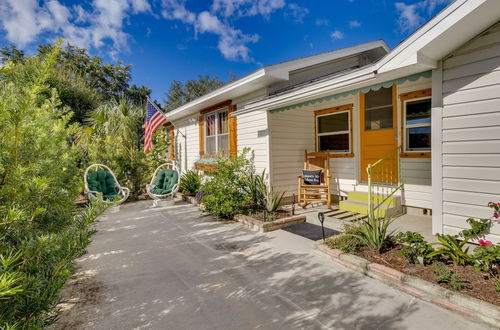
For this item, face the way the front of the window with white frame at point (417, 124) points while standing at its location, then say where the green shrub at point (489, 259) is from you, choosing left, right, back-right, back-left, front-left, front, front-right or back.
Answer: front-left

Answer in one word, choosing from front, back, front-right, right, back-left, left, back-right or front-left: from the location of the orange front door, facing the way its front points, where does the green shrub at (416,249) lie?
front-left

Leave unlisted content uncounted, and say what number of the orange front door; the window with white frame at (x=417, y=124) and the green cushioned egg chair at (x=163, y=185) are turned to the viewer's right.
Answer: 0

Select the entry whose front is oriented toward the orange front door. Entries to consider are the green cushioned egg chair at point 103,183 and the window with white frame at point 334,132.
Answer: the green cushioned egg chair

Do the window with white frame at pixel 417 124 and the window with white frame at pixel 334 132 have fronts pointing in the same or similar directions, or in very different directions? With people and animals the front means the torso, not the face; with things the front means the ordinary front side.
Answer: same or similar directions

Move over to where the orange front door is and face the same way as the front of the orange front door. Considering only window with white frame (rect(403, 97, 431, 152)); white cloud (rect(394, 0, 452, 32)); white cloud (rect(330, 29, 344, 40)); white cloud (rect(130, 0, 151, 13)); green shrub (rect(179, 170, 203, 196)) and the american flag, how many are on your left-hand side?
1

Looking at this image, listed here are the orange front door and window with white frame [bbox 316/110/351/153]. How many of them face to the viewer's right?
0

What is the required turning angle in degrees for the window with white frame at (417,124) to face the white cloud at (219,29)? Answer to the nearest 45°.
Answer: approximately 90° to its right

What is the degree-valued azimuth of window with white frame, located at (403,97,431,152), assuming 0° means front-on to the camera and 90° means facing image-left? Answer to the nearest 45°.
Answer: approximately 45°

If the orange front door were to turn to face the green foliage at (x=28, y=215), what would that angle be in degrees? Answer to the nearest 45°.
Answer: approximately 45° to its left

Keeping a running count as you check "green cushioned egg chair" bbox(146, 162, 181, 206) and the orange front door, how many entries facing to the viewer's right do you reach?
0

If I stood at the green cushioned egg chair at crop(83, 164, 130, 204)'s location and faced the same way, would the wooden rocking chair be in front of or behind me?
in front

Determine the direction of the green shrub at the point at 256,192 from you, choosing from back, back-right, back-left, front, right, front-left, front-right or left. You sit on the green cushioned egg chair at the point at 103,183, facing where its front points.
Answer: front

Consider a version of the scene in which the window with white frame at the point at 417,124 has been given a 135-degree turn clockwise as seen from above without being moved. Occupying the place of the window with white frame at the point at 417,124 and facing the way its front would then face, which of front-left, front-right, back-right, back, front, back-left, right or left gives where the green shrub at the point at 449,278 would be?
back

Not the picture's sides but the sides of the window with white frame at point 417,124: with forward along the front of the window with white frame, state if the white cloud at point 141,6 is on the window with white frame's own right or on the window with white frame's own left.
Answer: on the window with white frame's own right

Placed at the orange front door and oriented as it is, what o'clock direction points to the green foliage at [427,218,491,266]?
The green foliage is roughly at 10 o'clock from the orange front door.

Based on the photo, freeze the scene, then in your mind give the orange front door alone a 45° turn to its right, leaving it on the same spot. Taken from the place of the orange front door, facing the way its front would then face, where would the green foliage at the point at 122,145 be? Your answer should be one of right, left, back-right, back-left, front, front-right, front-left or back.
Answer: front

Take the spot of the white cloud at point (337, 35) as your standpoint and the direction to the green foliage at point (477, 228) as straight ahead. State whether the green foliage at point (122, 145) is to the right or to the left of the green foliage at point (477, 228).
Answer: right
